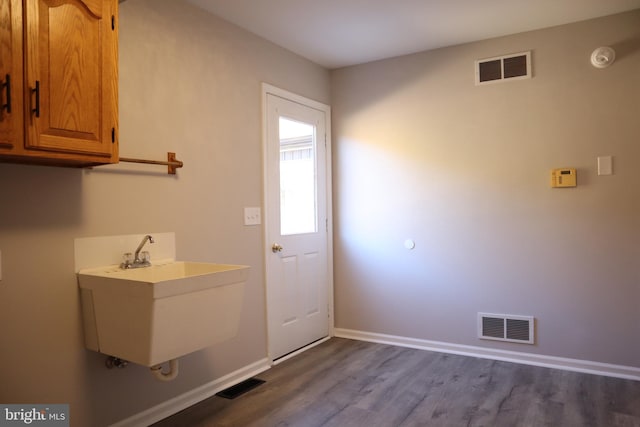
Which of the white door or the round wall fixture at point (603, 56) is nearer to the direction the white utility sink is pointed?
the round wall fixture

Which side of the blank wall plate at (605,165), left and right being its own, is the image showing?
front

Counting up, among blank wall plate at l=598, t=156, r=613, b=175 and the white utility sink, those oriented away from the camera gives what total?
0

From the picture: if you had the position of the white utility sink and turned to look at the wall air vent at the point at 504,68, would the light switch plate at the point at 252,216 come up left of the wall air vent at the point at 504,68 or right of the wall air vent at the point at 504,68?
left

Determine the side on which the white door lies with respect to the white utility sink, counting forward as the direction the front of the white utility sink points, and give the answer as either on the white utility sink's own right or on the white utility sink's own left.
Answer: on the white utility sink's own left

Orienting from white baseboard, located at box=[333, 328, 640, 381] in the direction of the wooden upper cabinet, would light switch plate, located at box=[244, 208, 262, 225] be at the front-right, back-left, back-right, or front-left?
front-right

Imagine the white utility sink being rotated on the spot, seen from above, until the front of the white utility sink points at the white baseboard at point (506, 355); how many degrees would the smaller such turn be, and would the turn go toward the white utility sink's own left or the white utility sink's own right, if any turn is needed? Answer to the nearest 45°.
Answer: approximately 45° to the white utility sink's own left

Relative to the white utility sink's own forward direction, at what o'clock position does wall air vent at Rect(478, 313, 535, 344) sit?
The wall air vent is roughly at 10 o'clock from the white utility sink.

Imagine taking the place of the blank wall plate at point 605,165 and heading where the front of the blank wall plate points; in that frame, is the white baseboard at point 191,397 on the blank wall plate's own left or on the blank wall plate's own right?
on the blank wall plate's own right

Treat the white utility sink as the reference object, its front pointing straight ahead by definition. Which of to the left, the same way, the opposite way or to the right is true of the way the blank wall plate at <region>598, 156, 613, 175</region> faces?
to the right

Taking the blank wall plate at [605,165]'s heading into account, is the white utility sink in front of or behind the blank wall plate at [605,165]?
in front

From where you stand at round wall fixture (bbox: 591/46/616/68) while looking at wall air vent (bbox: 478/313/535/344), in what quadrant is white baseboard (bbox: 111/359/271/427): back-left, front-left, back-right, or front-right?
front-left

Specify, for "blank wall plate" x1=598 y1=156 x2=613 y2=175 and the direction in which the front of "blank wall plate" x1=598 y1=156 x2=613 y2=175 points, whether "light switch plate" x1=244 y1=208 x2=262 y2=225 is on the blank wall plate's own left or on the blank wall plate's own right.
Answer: on the blank wall plate's own right
